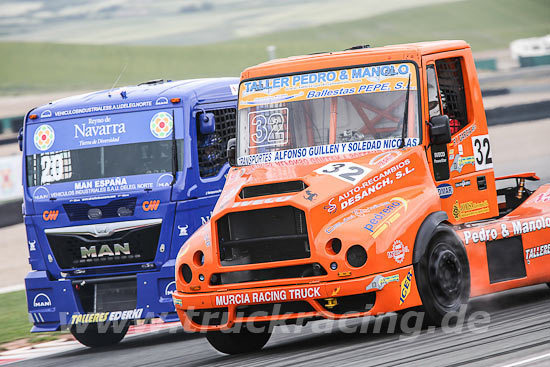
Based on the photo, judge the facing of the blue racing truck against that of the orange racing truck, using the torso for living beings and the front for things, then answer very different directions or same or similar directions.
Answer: same or similar directions

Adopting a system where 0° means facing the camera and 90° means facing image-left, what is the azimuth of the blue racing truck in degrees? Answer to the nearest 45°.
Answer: approximately 45°

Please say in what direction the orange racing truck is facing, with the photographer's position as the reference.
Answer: facing the viewer and to the left of the viewer

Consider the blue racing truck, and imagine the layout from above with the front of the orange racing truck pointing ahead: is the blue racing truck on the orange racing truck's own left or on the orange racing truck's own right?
on the orange racing truck's own right

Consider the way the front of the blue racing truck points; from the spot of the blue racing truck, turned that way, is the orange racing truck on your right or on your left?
on your left

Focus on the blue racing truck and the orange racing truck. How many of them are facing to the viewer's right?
0
